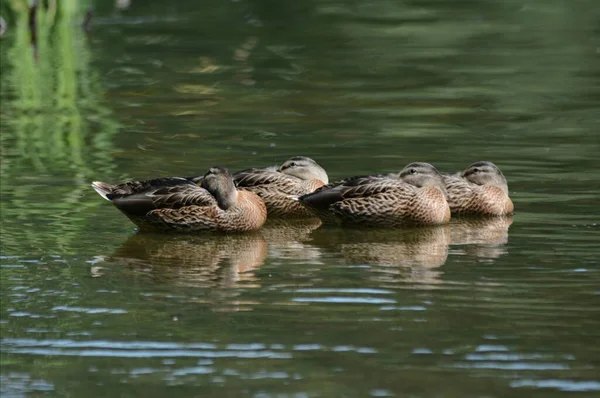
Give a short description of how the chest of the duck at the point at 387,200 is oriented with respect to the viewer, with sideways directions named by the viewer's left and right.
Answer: facing to the right of the viewer

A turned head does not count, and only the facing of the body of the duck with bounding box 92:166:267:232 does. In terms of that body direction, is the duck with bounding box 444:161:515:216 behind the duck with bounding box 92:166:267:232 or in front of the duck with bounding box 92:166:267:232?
in front

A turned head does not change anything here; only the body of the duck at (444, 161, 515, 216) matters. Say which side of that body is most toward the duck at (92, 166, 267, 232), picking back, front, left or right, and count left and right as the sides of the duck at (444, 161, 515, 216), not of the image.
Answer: back

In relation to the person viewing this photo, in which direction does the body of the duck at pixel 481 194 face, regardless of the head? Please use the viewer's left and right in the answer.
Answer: facing to the right of the viewer

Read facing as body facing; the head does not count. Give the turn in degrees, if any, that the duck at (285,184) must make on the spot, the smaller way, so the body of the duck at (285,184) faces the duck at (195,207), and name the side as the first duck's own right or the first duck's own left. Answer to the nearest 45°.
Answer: approximately 135° to the first duck's own right

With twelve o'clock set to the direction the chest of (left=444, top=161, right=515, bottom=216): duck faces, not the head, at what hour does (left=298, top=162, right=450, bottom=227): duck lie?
(left=298, top=162, right=450, bottom=227): duck is roughly at 5 o'clock from (left=444, top=161, right=515, bottom=216): duck.

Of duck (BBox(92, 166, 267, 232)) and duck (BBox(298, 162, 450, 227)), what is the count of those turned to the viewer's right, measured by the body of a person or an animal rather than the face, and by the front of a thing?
2

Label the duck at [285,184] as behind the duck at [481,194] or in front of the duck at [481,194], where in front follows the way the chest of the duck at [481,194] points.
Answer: behind

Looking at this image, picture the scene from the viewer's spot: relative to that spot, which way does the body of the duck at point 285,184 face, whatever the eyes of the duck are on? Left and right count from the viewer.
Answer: facing to the right of the viewer

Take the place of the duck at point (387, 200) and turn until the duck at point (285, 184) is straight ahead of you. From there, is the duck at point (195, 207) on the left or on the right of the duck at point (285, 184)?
left

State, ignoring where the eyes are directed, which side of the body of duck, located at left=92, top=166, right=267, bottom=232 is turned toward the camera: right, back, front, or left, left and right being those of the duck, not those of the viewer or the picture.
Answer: right

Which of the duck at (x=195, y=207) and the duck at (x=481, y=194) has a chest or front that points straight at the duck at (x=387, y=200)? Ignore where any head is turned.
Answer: the duck at (x=195, y=207)
